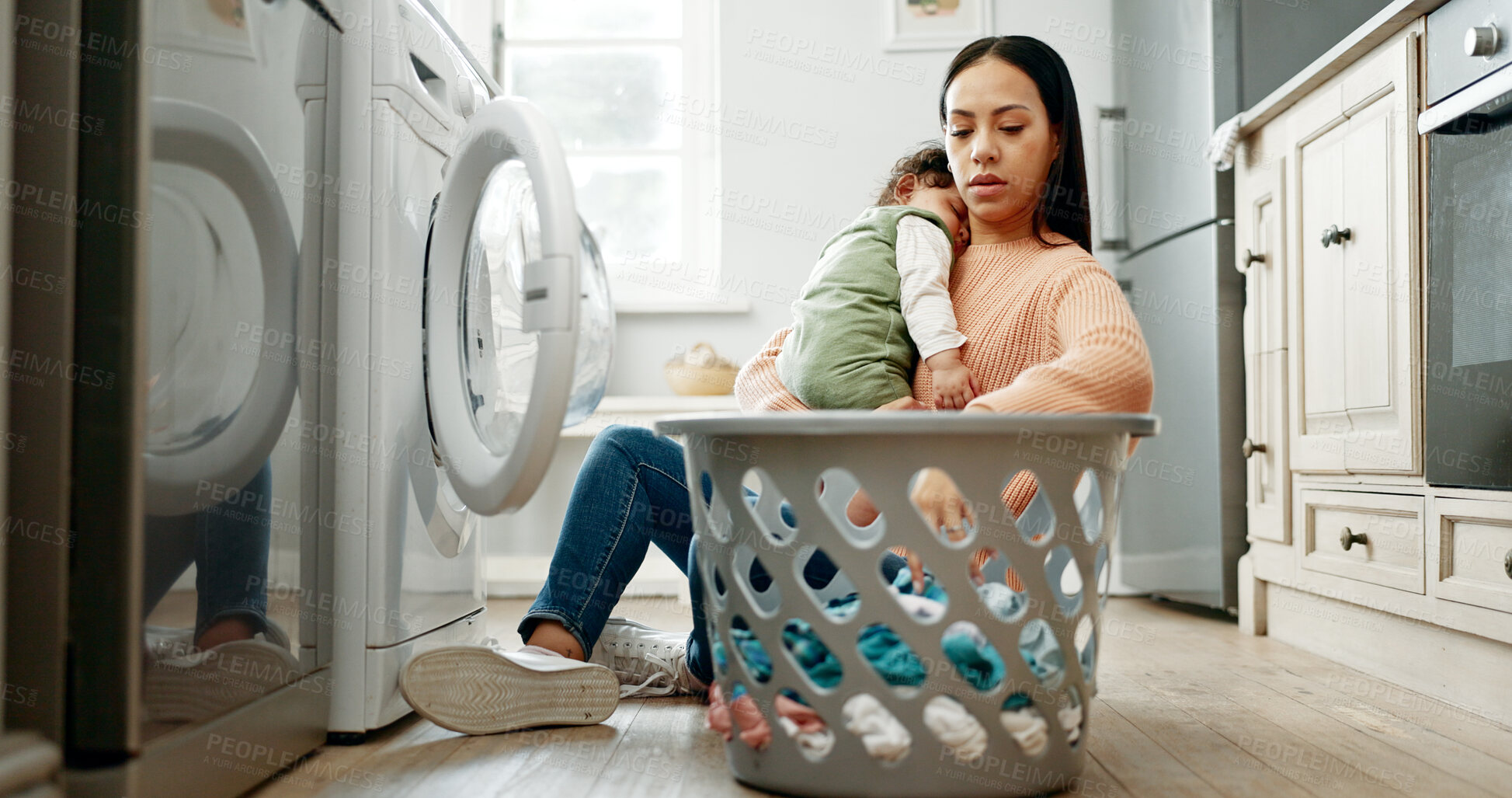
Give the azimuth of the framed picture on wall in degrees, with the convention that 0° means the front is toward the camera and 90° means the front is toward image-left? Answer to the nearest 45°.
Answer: approximately 0°

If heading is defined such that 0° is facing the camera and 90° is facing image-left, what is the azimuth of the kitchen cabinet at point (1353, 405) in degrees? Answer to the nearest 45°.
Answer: approximately 45°

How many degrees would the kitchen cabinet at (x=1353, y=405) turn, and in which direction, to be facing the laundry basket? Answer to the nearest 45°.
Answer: approximately 45° to its left

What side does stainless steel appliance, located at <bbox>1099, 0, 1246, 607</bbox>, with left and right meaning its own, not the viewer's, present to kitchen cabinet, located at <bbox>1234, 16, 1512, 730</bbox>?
left

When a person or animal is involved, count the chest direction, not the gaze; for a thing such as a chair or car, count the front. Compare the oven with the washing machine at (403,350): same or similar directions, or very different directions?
very different directions

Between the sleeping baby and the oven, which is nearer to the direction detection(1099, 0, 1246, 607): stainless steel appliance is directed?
the sleeping baby

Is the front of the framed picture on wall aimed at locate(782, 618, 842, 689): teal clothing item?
yes

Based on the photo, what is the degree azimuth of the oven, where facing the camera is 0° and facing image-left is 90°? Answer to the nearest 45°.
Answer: approximately 45°

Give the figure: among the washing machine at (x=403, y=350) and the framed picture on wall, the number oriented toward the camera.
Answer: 1

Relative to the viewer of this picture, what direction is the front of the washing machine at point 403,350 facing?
facing to the right of the viewer
